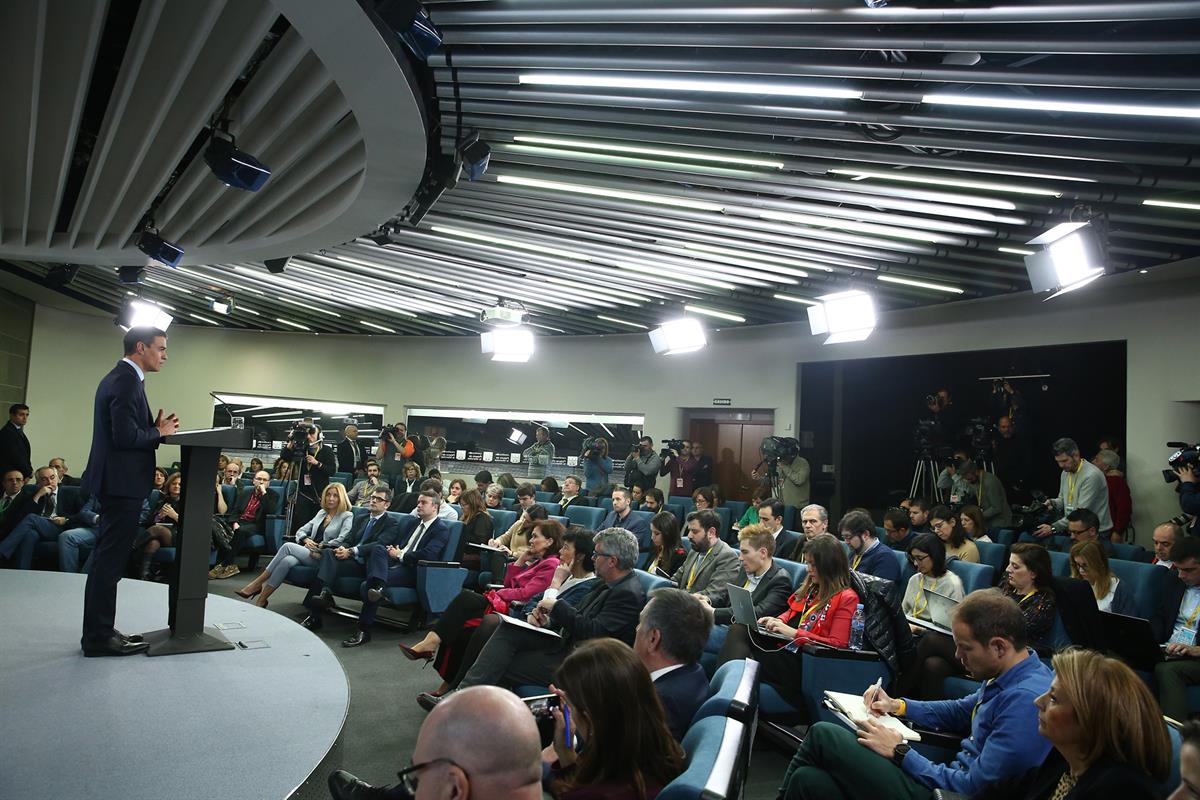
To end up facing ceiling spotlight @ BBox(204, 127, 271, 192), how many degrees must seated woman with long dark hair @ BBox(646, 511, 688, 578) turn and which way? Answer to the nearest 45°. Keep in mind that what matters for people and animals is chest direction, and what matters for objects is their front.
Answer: approximately 45° to their left

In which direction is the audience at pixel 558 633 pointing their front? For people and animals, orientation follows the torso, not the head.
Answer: to the viewer's left

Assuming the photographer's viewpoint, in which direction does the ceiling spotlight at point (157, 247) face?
facing the viewer and to the right of the viewer

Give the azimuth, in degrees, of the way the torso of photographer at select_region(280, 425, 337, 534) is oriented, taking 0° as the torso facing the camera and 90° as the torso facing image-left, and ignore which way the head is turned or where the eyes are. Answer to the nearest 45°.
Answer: approximately 45°

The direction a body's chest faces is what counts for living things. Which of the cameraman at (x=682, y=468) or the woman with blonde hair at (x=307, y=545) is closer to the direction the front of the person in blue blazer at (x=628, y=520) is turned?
the woman with blonde hair

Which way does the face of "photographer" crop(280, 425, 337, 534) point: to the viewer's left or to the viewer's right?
to the viewer's left

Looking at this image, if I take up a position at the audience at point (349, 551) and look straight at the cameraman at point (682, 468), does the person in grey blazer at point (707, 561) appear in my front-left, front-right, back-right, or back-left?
front-right

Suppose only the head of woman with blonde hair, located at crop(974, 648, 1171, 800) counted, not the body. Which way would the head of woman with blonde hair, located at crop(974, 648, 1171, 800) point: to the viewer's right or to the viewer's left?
to the viewer's left

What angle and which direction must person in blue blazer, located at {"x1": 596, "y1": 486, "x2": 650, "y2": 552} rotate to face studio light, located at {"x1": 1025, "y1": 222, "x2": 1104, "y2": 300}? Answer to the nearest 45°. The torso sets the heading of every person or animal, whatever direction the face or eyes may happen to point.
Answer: approximately 90° to their left

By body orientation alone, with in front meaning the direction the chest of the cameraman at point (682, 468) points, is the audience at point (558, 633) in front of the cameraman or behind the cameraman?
in front

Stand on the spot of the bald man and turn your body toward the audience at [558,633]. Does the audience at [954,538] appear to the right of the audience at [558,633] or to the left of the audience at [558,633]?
right

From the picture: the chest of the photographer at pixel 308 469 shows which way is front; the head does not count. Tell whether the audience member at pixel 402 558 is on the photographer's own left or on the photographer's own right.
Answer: on the photographer's own left

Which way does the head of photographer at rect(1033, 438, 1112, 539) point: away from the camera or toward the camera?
toward the camera

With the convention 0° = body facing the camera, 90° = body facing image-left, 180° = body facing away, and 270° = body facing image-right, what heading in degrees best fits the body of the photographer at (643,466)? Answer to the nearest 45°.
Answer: approximately 45°

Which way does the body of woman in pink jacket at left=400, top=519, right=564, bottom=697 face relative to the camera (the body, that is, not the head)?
to the viewer's left

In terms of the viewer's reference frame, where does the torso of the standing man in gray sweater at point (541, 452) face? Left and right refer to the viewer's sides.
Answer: facing the viewer and to the left of the viewer

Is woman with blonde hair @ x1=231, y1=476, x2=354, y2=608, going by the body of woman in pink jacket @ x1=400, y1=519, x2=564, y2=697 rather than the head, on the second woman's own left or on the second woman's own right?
on the second woman's own right
